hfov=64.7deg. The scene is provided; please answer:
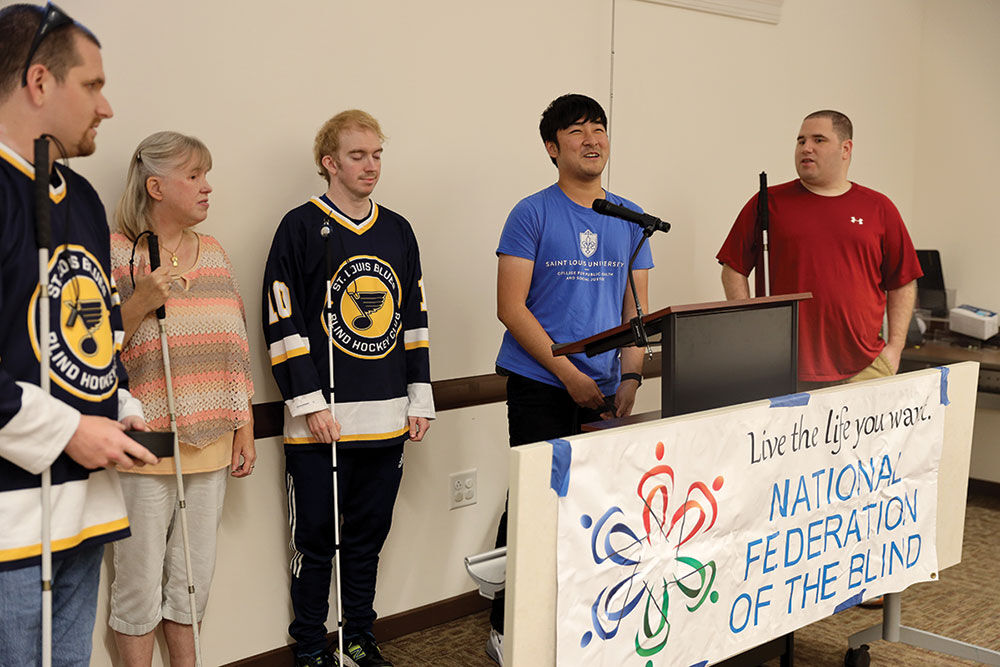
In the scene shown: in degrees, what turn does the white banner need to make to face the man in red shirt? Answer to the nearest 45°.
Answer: approximately 135° to its left

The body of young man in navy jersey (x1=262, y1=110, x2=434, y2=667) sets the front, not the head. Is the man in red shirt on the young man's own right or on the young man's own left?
on the young man's own left

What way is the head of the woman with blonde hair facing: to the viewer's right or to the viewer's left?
to the viewer's right

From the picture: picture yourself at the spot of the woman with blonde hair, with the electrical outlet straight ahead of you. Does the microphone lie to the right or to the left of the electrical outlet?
right

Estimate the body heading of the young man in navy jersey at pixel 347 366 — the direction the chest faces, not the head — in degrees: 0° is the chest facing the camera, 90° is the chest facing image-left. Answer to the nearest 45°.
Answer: approximately 315°

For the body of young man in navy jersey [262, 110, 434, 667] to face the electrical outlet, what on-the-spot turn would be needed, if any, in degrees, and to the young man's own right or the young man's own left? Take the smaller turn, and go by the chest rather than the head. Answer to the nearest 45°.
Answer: approximately 90° to the young man's own left

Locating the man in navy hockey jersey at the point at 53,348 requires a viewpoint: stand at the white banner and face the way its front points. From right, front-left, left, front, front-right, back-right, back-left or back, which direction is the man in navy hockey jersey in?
right

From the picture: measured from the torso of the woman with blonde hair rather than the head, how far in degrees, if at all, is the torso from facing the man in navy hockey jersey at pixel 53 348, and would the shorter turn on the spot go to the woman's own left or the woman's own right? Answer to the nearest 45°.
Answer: approximately 45° to the woman's own right

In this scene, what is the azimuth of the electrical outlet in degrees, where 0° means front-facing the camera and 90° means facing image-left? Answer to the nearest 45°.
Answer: approximately 315°

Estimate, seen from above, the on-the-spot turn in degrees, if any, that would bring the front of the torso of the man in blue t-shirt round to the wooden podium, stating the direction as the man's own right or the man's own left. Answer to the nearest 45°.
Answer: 0° — they already face it
